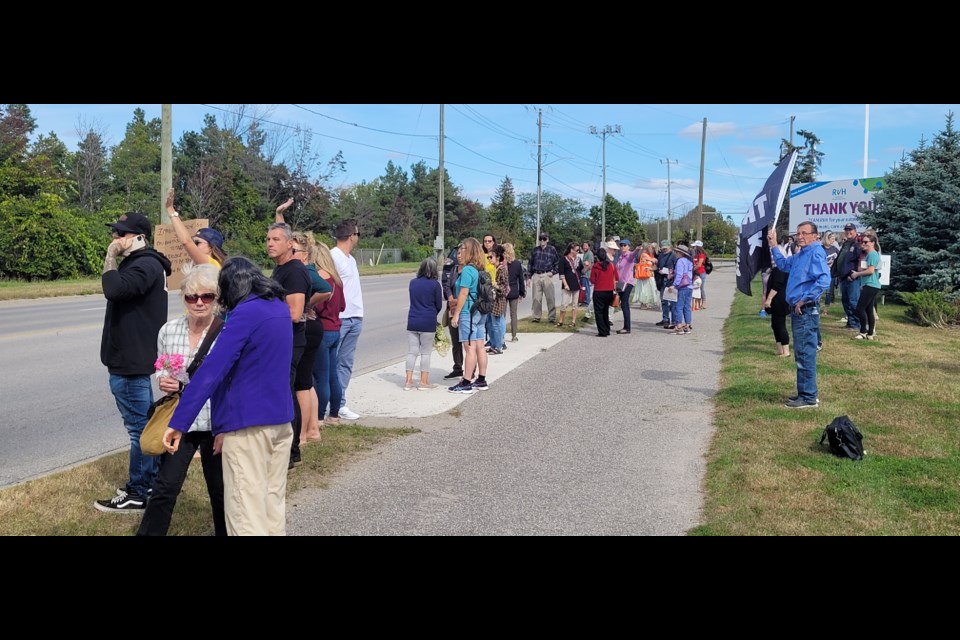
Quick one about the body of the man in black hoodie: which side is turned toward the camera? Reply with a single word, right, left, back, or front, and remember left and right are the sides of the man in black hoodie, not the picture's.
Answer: left

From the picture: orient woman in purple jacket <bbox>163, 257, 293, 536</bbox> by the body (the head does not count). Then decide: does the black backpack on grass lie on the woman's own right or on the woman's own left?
on the woman's own right

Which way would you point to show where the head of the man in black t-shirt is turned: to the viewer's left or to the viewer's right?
to the viewer's left

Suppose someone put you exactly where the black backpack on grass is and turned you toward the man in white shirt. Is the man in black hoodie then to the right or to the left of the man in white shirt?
left

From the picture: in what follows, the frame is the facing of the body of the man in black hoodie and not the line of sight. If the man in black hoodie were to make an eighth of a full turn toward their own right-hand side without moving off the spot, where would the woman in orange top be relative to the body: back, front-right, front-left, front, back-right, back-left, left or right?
right

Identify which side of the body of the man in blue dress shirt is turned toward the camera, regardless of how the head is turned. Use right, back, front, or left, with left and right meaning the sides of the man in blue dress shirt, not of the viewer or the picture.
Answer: left

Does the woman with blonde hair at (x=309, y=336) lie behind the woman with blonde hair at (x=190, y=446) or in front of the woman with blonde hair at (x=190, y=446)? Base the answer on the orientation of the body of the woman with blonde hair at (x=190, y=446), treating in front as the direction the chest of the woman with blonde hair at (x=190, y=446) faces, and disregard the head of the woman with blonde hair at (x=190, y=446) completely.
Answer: behind
